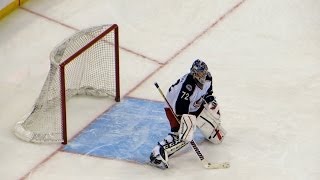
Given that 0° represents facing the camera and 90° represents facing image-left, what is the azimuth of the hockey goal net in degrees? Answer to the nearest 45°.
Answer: approximately 315°
